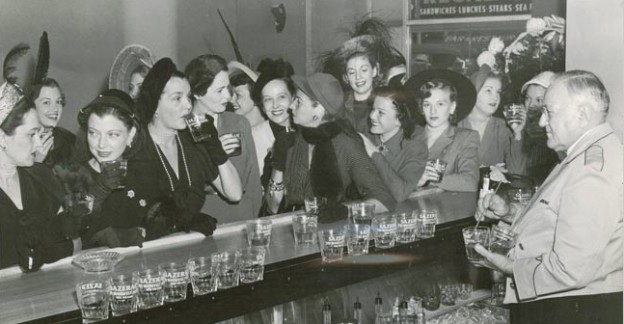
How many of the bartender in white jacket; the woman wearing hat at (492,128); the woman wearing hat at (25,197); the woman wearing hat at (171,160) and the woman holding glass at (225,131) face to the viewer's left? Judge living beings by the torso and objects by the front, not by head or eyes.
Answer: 1

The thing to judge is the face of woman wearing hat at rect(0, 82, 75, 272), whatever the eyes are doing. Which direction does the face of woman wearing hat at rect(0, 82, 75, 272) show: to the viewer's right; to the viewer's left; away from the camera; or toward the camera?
to the viewer's right

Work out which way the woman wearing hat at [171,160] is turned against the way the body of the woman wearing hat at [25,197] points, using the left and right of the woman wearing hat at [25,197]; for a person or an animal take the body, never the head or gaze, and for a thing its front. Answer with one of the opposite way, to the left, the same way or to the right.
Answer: the same way

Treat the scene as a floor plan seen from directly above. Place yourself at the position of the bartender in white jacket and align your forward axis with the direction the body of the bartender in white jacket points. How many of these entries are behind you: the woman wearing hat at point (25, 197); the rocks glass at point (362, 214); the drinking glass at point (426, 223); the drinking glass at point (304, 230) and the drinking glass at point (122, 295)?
0

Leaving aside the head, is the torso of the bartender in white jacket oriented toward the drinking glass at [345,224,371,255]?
yes

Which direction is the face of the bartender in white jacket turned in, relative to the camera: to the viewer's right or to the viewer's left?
to the viewer's left

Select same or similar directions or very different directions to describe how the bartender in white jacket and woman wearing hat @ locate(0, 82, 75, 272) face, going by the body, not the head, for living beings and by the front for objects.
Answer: very different directions

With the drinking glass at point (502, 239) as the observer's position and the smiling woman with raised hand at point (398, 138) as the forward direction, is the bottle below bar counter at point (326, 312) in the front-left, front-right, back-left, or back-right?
front-left

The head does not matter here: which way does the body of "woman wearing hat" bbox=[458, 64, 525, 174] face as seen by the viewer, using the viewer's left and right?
facing the viewer and to the right of the viewer

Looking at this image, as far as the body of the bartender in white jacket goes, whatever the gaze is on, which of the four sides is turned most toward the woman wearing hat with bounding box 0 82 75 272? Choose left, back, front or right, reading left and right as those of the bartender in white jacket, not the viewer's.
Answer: front

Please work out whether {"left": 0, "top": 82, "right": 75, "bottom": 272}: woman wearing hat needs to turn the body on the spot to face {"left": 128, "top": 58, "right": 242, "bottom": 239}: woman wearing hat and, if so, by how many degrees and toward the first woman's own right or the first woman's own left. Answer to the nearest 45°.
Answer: approximately 90° to the first woman's own left

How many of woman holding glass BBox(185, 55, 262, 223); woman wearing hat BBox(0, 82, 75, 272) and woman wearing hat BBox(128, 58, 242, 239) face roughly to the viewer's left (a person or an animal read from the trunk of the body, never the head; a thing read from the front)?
0

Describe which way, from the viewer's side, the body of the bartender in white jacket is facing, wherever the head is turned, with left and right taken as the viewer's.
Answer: facing to the left of the viewer

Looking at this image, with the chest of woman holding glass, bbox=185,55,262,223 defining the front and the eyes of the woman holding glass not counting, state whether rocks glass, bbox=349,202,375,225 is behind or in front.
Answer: in front
